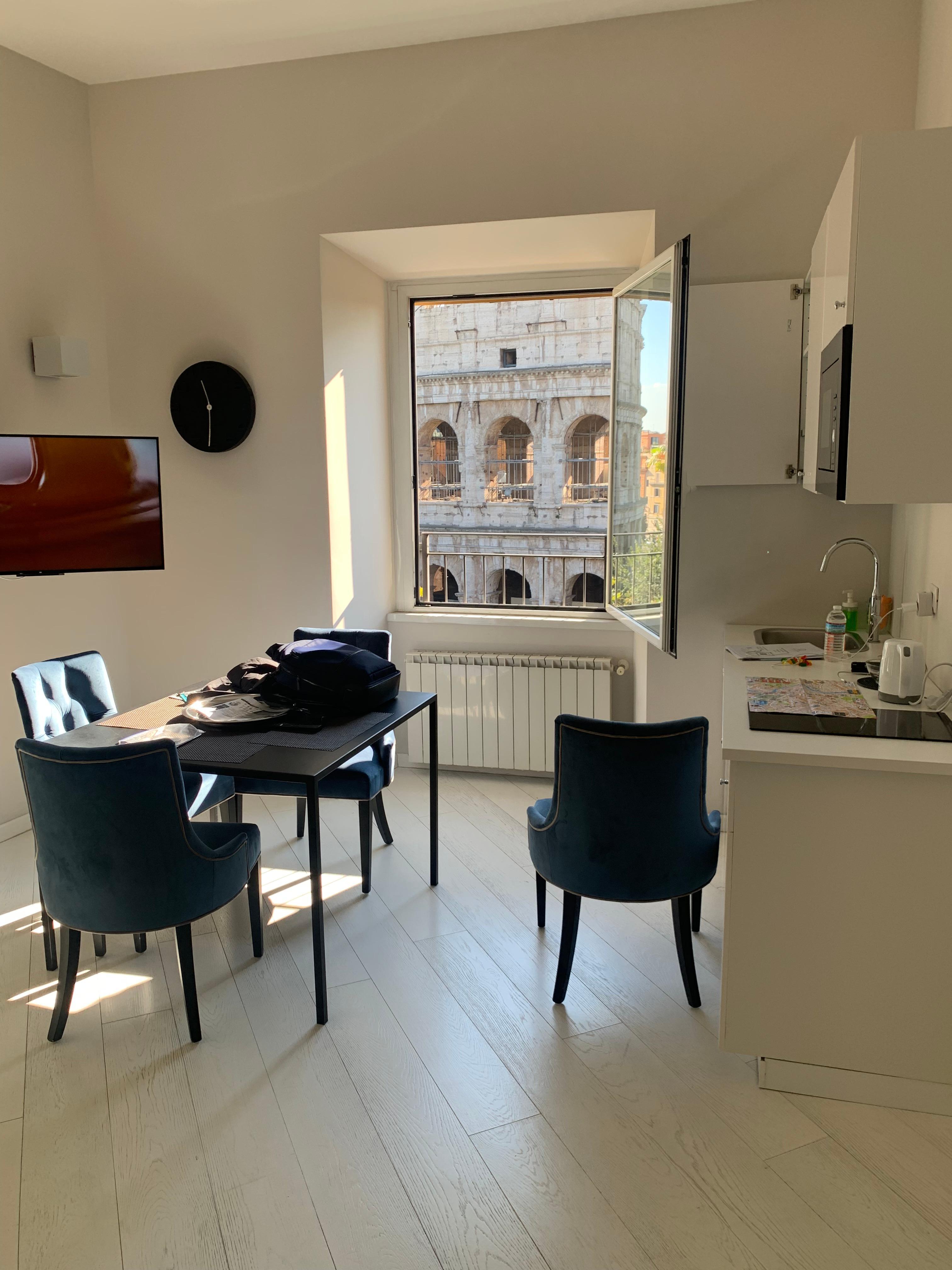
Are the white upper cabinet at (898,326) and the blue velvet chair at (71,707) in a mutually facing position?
yes

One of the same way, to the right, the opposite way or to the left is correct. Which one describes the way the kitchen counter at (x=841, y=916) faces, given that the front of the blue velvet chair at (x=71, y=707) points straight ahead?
the opposite way

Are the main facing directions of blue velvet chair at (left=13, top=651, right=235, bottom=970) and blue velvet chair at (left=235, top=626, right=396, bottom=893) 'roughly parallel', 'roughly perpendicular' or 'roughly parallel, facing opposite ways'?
roughly perpendicular

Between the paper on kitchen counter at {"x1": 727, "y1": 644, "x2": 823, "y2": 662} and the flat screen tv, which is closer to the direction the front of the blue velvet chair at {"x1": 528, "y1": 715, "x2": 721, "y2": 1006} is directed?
the paper on kitchen counter

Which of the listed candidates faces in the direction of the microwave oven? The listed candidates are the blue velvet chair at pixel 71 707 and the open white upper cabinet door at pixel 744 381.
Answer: the blue velvet chair

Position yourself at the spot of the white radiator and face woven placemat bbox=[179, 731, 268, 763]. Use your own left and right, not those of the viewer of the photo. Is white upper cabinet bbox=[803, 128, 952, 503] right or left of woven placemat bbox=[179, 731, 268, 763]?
left

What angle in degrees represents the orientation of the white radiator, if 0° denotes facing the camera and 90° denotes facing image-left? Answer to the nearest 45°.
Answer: approximately 0°

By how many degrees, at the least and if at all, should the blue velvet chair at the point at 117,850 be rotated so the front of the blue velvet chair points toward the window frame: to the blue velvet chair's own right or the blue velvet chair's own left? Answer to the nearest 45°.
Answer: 0° — it already faces it

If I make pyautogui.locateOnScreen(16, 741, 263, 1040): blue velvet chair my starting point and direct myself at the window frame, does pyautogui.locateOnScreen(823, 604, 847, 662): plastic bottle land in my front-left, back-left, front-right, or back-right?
front-right

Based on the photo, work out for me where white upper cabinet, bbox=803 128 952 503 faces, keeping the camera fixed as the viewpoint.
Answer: facing to the left of the viewer

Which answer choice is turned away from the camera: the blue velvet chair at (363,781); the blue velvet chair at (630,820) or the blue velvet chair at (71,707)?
the blue velvet chair at (630,820)

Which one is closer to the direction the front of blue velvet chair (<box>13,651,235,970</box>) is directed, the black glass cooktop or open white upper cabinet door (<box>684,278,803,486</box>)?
the black glass cooktop

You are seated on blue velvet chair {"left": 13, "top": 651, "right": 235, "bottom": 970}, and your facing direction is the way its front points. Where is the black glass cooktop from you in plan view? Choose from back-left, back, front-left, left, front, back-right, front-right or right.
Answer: front

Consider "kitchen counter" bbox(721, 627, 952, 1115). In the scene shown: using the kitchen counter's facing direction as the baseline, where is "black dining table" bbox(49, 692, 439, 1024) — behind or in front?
in front

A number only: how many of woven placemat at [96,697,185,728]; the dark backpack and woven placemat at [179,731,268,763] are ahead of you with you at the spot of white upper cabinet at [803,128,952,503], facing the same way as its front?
3

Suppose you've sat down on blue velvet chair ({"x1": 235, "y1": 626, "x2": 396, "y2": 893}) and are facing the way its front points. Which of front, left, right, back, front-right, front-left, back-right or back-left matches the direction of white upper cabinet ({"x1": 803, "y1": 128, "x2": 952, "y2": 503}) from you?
left
